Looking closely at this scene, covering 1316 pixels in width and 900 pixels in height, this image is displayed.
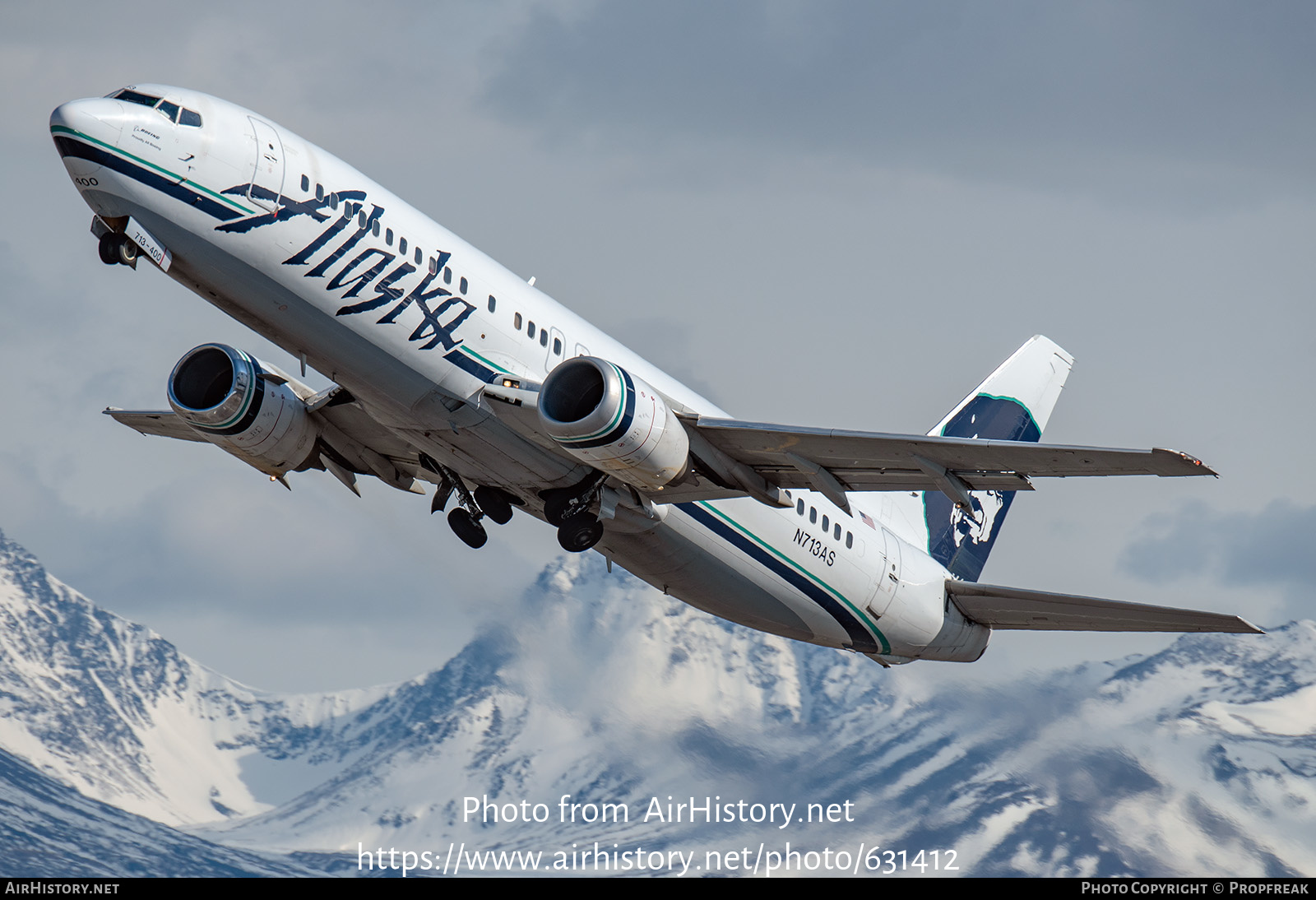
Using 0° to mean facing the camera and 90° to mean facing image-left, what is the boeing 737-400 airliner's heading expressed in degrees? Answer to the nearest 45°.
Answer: approximately 45°
